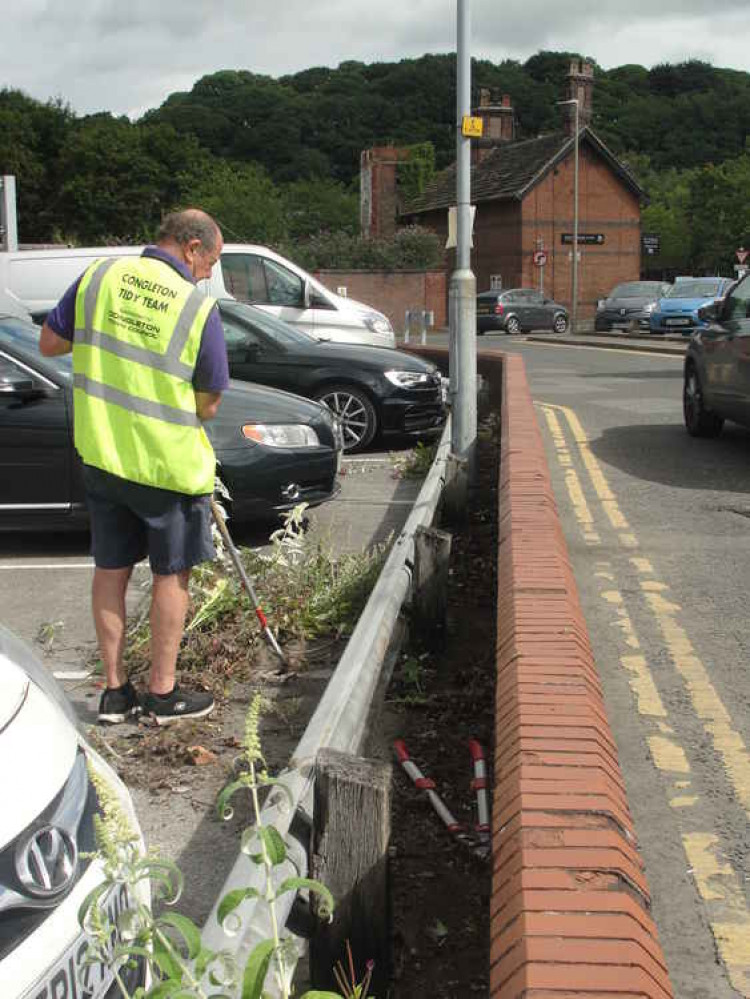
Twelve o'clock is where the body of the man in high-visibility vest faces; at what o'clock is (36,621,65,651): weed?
The weed is roughly at 10 o'clock from the man in high-visibility vest.

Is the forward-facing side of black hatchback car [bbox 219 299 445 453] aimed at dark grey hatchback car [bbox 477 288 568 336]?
no

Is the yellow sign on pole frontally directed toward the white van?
no

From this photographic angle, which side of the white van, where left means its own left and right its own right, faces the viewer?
right

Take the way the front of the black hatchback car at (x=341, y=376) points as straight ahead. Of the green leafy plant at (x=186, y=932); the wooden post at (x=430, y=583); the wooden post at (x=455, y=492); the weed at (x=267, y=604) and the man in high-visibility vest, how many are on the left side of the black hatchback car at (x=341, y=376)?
0

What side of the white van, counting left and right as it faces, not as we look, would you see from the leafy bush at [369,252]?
left

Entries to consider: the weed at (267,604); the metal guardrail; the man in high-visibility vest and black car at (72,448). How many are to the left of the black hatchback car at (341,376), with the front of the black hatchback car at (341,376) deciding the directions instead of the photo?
0

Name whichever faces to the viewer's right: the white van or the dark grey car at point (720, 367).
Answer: the white van

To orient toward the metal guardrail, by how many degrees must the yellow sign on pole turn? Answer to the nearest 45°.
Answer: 0° — it already faces it

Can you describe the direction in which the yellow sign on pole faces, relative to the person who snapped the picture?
facing the viewer

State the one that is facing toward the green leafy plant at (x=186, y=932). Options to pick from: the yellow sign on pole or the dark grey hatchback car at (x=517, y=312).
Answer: the yellow sign on pole

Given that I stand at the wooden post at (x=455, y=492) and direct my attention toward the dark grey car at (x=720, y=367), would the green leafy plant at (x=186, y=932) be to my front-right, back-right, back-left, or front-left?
back-right

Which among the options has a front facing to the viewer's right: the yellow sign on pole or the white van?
the white van

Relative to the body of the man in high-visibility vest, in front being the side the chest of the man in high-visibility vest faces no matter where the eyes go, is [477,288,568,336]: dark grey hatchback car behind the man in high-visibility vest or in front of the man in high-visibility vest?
in front
